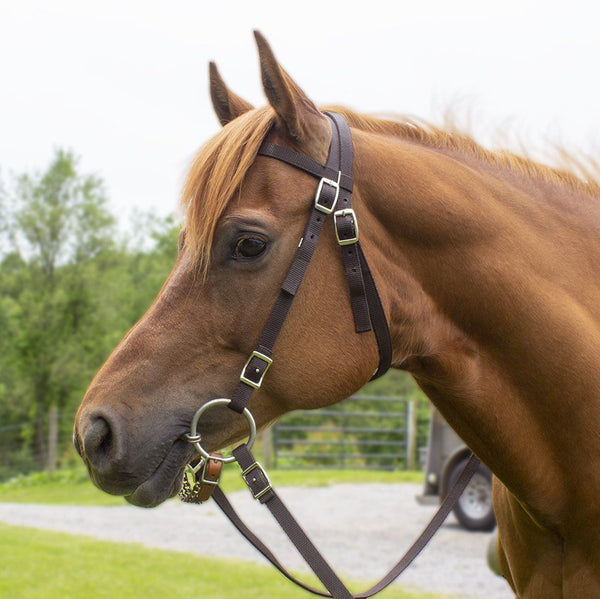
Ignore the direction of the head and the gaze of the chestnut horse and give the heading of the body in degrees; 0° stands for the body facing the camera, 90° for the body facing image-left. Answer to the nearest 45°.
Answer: approximately 90°

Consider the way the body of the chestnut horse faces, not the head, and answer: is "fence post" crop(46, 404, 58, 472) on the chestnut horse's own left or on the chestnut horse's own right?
on the chestnut horse's own right

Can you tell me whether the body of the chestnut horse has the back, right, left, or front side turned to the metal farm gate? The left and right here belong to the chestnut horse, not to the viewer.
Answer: right

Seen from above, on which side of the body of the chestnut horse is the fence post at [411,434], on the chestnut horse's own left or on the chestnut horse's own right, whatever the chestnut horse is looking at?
on the chestnut horse's own right

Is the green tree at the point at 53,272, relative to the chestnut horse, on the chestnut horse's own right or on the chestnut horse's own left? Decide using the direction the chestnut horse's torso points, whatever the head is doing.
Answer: on the chestnut horse's own right
